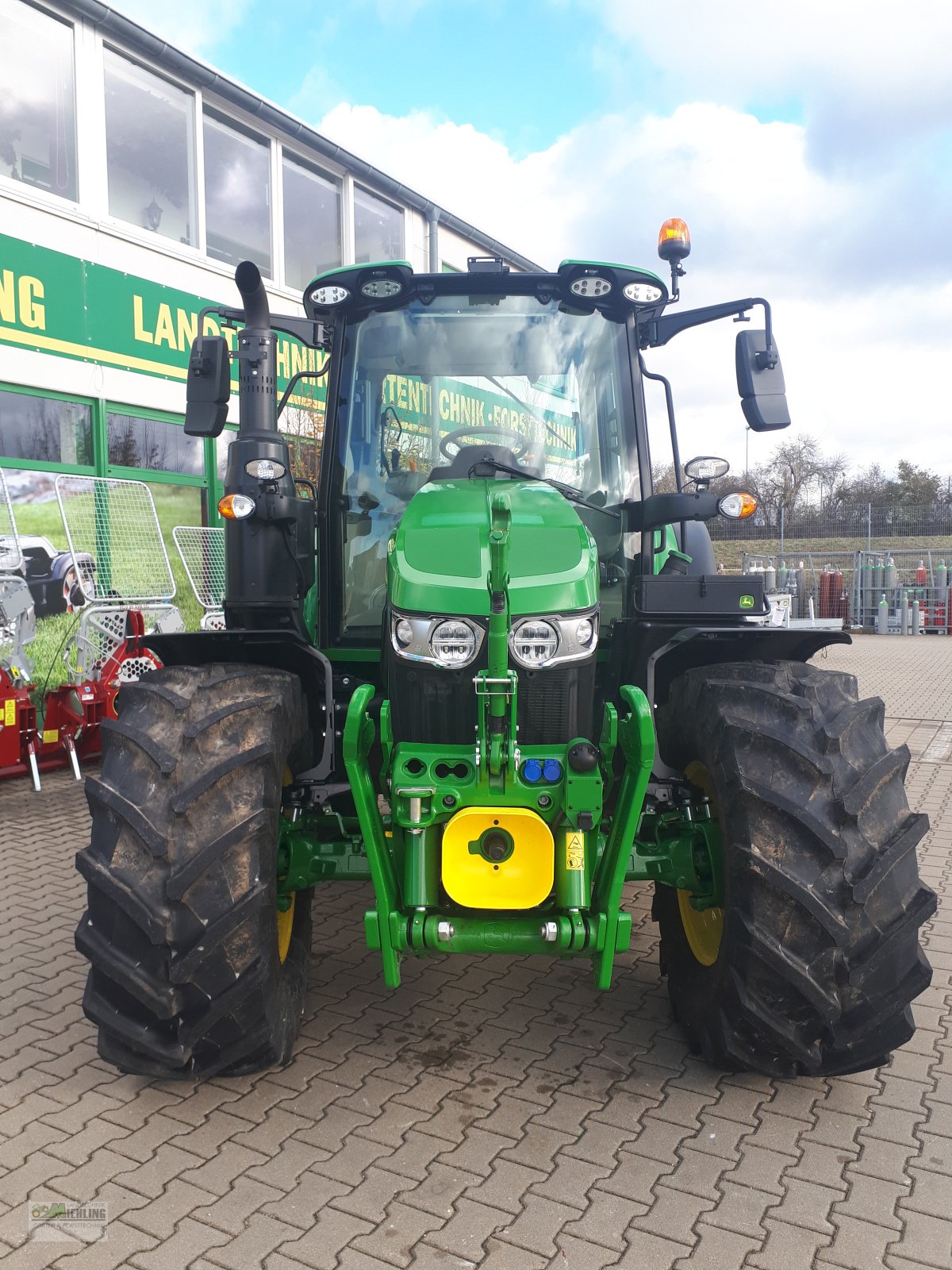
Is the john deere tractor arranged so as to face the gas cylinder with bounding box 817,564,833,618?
no

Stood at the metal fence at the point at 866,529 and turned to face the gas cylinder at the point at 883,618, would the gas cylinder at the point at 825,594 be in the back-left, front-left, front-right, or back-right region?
front-right

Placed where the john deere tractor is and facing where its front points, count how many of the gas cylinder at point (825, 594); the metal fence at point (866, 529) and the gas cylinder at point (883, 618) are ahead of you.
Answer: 0

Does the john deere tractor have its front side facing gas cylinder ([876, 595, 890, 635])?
no

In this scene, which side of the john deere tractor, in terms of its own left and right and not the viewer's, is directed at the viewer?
front

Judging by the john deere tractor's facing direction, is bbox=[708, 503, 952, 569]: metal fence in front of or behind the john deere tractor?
behind

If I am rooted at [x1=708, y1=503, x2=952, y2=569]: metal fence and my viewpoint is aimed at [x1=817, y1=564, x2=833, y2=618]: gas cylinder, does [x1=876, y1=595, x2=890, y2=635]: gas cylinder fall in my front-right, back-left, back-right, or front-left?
front-left
